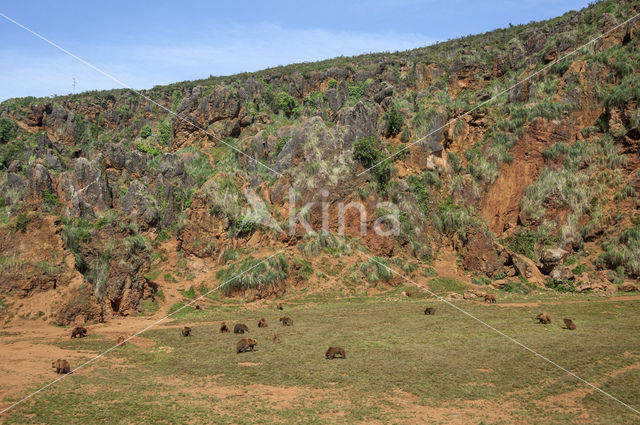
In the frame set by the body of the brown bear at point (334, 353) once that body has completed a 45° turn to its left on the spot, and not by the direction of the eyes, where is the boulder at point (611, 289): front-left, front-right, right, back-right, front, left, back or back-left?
back

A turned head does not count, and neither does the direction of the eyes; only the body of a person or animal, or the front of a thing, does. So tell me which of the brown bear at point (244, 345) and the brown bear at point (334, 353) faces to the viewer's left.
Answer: the brown bear at point (334, 353)

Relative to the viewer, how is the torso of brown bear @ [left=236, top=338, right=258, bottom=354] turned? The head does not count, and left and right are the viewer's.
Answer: facing to the right of the viewer

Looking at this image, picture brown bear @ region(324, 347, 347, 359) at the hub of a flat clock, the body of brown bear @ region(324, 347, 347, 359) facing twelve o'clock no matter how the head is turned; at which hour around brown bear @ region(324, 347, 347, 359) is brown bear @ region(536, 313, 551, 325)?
brown bear @ region(536, 313, 551, 325) is roughly at 5 o'clock from brown bear @ region(324, 347, 347, 359).

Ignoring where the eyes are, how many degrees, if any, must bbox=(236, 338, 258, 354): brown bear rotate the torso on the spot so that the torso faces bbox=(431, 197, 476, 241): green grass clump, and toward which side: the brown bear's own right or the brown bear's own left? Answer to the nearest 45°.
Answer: approximately 45° to the brown bear's own left

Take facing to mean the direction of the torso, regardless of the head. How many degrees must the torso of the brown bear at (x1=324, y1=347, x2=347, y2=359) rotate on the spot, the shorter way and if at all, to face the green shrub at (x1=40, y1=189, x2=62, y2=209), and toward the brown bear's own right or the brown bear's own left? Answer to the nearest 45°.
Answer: approximately 45° to the brown bear's own right

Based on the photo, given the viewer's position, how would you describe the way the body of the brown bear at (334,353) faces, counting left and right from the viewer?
facing to the left of the viewer

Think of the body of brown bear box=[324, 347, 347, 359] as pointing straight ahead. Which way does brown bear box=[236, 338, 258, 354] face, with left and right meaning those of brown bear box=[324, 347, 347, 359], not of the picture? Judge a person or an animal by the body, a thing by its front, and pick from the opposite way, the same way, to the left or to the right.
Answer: the opposite way

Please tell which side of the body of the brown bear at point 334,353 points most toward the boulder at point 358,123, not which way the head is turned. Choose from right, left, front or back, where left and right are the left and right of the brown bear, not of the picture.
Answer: right

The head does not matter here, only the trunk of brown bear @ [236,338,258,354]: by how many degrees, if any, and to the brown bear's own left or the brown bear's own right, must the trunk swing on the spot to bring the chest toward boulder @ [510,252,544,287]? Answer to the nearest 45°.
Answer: approximately 45° to the brown bear's own left

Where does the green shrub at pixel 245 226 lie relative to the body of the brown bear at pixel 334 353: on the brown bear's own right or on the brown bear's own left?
on the brown bear's own right

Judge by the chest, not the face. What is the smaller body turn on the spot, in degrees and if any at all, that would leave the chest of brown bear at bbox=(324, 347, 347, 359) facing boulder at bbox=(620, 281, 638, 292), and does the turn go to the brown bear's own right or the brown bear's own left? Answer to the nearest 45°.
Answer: approximately 135° to the brown bear's own right
